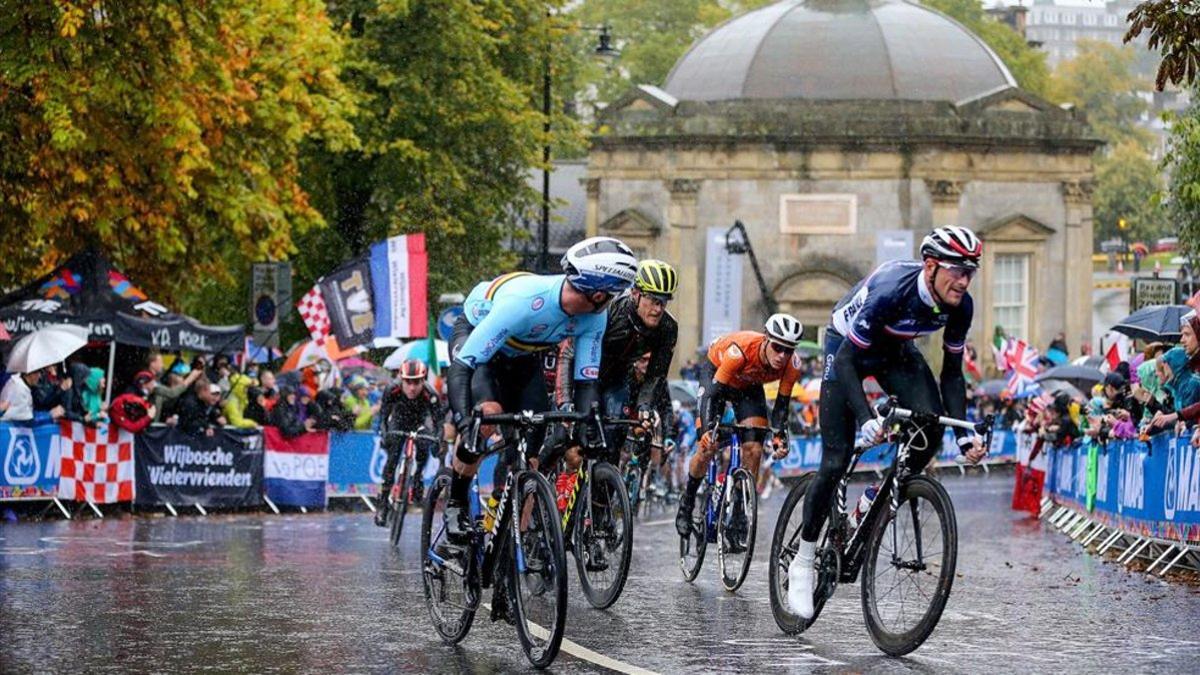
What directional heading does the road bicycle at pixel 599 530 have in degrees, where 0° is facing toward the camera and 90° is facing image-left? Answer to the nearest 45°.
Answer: approximately 315°

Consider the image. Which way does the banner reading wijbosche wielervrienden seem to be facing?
toward the camera

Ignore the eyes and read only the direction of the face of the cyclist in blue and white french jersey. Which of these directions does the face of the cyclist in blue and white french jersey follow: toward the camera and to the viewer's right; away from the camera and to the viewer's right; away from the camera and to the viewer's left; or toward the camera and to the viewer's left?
toward the camera and to the viewer's right

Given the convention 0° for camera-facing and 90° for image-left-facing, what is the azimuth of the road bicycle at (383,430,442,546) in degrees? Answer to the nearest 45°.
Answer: approximately 0°

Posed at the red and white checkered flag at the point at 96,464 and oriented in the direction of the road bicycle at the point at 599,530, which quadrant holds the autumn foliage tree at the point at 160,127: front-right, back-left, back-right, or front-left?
back-left

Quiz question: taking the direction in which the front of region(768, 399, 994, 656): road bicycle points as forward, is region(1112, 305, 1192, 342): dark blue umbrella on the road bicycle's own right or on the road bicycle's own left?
on the road bicycle's own left

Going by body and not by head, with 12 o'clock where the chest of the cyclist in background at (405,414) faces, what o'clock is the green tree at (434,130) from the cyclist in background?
The green tree is roughly at 6 o'clock from the cyclist in background.

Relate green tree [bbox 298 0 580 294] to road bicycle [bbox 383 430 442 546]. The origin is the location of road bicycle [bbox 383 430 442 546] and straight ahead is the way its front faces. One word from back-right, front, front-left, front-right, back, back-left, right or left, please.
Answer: back

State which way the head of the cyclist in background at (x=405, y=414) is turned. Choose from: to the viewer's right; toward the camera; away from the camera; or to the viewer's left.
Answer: toward the camera

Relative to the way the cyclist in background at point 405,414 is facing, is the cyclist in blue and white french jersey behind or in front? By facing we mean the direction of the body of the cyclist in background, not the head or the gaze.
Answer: in front

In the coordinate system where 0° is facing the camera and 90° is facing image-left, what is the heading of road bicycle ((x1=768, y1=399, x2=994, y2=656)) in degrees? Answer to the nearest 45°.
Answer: approximately 315°

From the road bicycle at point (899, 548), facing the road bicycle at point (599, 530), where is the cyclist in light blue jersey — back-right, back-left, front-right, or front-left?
front-left

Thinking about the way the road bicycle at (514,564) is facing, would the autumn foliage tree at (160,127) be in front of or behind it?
behind

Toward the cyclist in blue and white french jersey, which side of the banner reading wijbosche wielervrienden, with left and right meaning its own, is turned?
front

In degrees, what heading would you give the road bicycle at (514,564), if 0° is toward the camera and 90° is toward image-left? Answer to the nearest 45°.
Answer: approximately 315°

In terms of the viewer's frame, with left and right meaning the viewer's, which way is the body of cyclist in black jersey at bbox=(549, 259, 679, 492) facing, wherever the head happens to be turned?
facing the viewer and to the right of the viewer

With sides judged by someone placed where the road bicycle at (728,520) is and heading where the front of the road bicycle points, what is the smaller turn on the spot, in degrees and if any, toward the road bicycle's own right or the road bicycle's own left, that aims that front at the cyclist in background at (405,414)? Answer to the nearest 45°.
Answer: approximately 180°

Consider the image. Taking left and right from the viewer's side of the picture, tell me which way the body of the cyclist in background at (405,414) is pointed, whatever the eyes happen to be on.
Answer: facing the viewer
